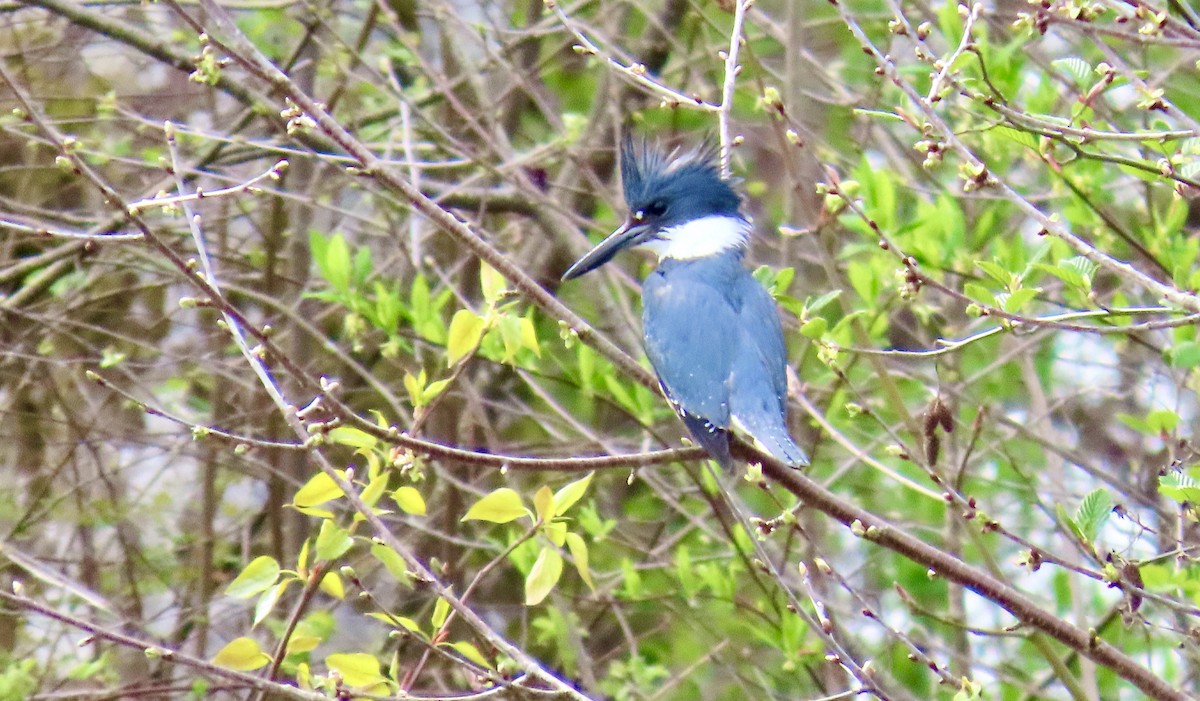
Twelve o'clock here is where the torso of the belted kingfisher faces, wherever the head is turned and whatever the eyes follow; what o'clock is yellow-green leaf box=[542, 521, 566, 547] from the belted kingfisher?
The yellow-green leaf is roughly at 8 o'clock from the belted kingfisher.

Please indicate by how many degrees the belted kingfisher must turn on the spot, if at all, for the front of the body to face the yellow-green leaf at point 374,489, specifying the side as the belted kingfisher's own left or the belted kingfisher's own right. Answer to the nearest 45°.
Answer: approximately 135° to the belted kingfisher's own left

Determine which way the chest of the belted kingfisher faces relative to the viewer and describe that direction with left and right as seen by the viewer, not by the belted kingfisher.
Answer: facing away from the viewer and to the left of the viewer

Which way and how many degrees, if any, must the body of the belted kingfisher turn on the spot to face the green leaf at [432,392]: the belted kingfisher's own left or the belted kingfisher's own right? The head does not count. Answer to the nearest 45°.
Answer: approximately 135° to the belted kingfisher's own left

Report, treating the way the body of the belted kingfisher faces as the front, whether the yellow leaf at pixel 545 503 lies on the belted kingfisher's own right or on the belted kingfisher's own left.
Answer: on the belted kingfisher's own left
